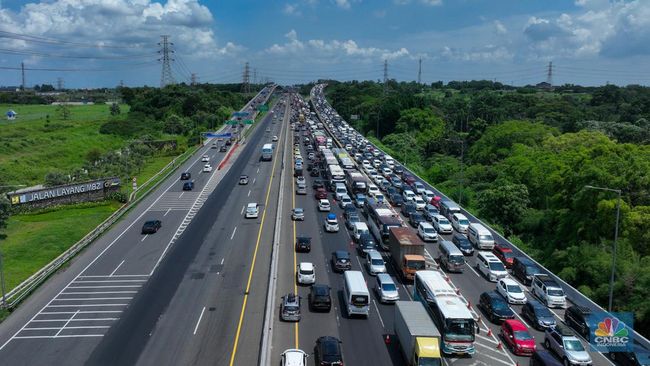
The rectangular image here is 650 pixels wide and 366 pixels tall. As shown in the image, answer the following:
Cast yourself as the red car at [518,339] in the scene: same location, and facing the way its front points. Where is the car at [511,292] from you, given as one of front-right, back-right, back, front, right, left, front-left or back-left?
back-left

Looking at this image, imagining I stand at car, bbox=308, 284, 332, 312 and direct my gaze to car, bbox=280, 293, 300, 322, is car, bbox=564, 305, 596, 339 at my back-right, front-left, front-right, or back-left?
back-left

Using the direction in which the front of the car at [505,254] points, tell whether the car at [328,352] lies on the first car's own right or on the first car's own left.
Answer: on the first car's own right

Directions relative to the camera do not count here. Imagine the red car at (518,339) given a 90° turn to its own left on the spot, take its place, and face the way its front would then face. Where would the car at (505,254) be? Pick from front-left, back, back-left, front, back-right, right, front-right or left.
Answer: front-left

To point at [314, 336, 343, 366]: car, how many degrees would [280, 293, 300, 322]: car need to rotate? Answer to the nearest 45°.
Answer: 0° — it already faces it

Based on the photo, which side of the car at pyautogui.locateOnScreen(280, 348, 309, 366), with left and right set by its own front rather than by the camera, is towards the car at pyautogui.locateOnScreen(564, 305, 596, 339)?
left

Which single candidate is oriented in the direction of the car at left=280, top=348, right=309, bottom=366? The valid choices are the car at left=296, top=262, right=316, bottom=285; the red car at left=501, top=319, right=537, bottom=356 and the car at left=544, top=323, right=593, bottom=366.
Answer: the car at left=296, top=262, right=316, bottom=285

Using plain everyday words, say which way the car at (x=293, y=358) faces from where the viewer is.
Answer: facing the viewer

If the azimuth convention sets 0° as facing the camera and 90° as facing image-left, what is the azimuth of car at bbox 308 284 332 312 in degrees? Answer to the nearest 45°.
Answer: approximately 0°

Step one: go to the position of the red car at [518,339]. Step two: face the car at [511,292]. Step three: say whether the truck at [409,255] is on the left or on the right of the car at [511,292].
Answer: left

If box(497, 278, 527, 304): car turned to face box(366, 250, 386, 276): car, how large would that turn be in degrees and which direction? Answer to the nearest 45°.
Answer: approximately 135° to its right

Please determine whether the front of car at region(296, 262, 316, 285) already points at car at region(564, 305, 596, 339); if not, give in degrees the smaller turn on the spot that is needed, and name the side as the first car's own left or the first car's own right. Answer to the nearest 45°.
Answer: approximately 45° to the first car's own left

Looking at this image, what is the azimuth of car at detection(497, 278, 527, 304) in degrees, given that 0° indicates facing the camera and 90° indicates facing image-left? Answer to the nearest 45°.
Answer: approximately 315°
